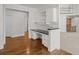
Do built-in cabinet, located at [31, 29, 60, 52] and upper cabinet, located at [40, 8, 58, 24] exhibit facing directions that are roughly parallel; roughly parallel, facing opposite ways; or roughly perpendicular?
roughly parallel

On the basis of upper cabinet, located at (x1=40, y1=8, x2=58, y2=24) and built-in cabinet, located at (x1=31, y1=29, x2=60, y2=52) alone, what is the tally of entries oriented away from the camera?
0

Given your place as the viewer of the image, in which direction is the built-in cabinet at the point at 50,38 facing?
facing the viewer and to the left of the viewer
